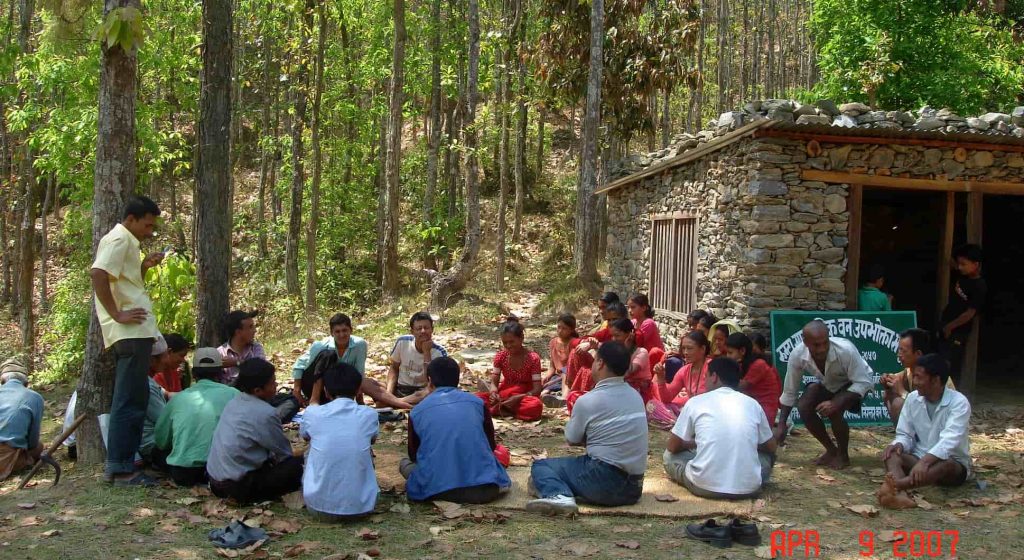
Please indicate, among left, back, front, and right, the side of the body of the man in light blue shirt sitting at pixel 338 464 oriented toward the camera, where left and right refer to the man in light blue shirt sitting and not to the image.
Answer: back

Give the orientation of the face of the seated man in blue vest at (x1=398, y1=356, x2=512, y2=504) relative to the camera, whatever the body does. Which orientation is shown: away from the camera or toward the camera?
away from the camera

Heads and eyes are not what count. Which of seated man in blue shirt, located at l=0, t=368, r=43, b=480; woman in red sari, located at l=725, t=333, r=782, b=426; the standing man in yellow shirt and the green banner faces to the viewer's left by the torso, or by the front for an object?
the woman in red sari

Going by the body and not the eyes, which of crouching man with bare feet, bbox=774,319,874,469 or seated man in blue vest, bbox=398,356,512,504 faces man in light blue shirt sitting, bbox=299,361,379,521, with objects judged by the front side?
the crouching man with bare feet

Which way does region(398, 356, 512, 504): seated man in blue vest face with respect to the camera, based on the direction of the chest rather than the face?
away from the camera

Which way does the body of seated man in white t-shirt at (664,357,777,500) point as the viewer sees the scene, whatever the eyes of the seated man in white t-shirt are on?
away from the camera

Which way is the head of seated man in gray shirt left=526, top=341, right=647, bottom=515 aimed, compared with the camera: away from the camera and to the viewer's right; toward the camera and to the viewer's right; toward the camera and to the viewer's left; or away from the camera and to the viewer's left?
away from the camera and to the viewer's left

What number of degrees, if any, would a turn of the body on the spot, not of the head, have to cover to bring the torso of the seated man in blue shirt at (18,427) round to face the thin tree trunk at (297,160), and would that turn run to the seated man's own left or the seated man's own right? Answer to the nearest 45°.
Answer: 0° — they already face it

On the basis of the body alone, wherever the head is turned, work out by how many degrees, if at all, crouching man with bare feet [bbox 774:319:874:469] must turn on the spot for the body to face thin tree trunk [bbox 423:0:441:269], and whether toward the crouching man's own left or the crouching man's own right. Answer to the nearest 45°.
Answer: approximately 90° to the crouching man's own right

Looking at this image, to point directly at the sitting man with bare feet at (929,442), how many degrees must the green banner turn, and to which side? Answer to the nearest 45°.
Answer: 0° — it already faces them

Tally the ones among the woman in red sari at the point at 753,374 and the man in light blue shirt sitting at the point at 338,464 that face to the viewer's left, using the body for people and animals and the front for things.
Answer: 1
